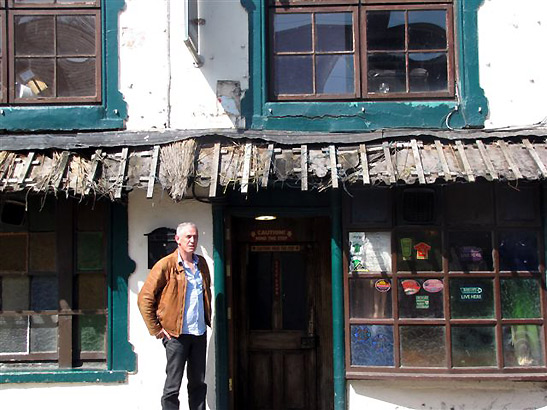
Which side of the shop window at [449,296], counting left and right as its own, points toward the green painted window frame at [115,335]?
right

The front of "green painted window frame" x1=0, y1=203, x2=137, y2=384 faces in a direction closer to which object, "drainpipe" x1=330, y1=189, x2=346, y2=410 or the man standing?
the man standing

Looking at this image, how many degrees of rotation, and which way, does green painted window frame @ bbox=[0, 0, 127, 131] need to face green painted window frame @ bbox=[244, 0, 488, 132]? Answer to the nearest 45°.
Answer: approximately 90° to its left
